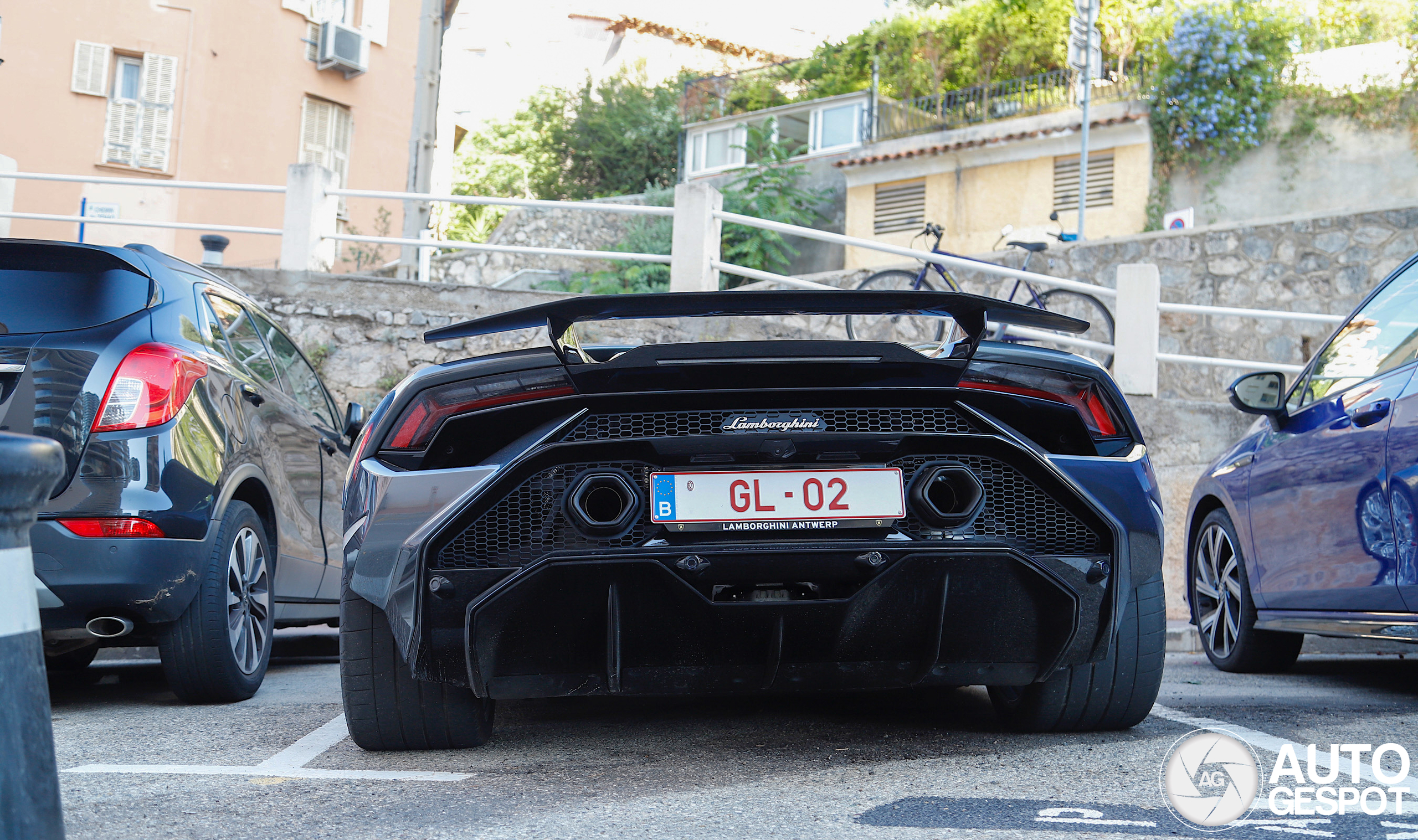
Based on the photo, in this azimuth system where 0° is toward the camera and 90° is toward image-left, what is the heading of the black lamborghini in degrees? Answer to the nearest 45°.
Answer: approximately 180°

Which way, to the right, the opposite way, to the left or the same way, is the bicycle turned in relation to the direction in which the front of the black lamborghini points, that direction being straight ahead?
to the left

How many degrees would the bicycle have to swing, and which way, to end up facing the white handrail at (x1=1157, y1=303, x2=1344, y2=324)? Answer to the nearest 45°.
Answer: approximately 135° to its left

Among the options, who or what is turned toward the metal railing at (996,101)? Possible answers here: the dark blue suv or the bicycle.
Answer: the dark blue suv

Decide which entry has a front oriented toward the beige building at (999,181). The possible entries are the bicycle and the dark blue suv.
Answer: the dark blue suv

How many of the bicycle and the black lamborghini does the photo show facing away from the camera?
1

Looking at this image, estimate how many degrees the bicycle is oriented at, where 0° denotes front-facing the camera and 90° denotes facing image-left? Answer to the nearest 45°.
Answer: approximately 90°

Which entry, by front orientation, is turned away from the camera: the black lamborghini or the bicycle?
the black lamborghini

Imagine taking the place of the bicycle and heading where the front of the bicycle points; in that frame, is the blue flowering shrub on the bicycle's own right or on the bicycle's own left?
on the bicycle's own right

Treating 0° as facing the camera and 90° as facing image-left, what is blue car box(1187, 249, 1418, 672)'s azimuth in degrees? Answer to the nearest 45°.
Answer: approximately 135°

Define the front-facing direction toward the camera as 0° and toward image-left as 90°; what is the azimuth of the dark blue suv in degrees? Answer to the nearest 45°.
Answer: approximately 225°

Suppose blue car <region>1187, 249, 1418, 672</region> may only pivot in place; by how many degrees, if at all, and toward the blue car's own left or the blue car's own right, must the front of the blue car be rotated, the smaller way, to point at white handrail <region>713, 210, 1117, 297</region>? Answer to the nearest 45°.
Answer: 0° — it already faces it

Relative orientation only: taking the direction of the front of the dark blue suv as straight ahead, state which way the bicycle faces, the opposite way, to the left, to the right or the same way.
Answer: to the left
